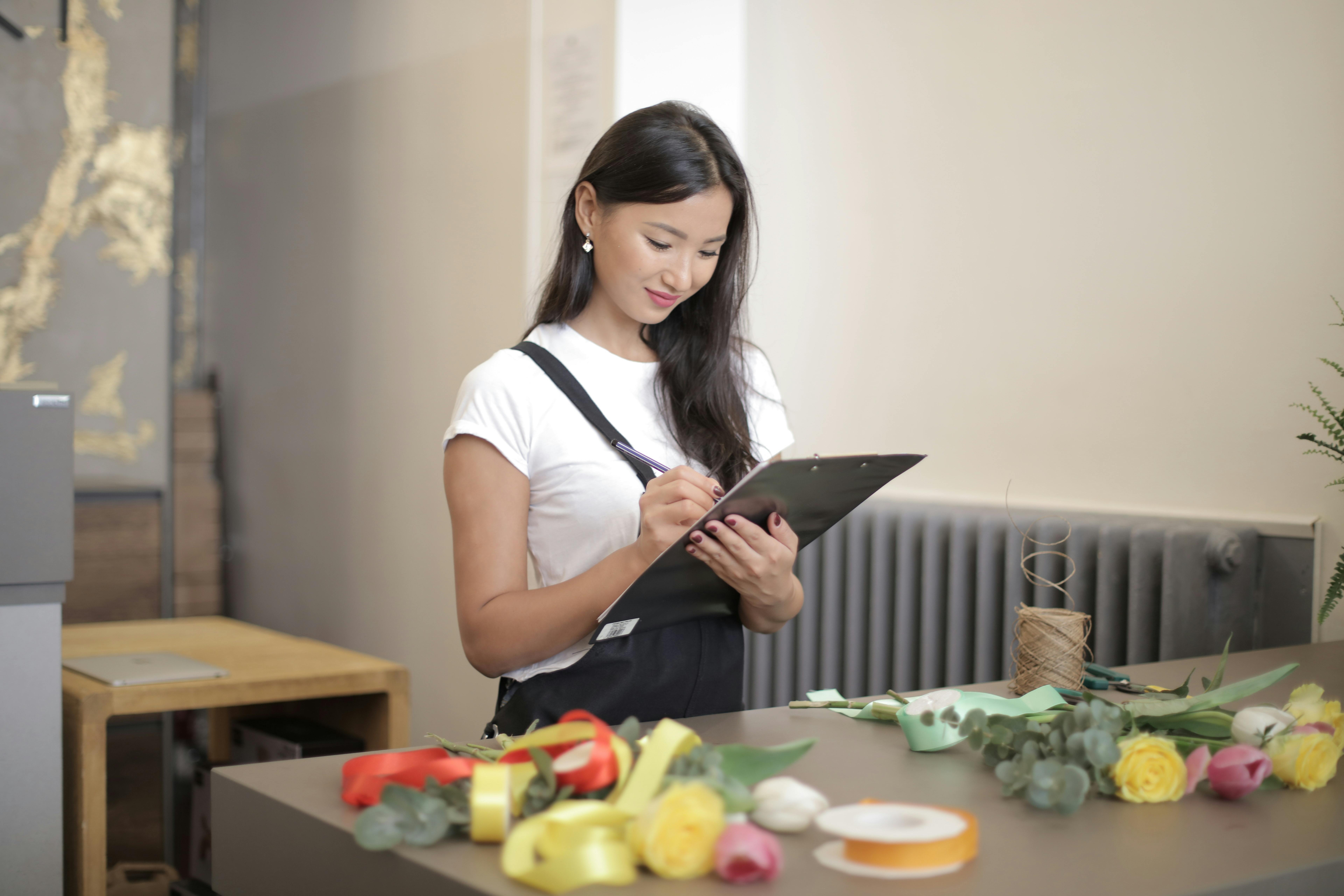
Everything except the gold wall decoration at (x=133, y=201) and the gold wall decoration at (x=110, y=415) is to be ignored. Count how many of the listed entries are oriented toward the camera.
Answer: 2

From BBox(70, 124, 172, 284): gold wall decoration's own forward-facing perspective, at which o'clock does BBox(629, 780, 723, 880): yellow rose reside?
The yellow rose is roughly at 12 o'clock from the gold wall decoration.

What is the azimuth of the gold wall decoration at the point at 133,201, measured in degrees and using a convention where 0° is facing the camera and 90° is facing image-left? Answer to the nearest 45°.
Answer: approximately 0°

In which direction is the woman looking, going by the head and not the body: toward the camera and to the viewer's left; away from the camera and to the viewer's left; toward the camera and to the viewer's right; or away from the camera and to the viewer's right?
toward the camera and to the viewer's right

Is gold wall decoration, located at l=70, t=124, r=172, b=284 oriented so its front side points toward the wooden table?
yes

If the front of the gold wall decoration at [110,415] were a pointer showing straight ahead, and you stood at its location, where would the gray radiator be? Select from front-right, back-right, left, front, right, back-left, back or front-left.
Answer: front-left

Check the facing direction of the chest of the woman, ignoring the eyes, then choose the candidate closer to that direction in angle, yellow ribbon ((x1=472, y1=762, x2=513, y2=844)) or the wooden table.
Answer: the yellow ribbon

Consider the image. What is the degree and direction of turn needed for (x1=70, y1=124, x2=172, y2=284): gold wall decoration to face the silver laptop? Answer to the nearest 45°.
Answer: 0° — it already faces it
